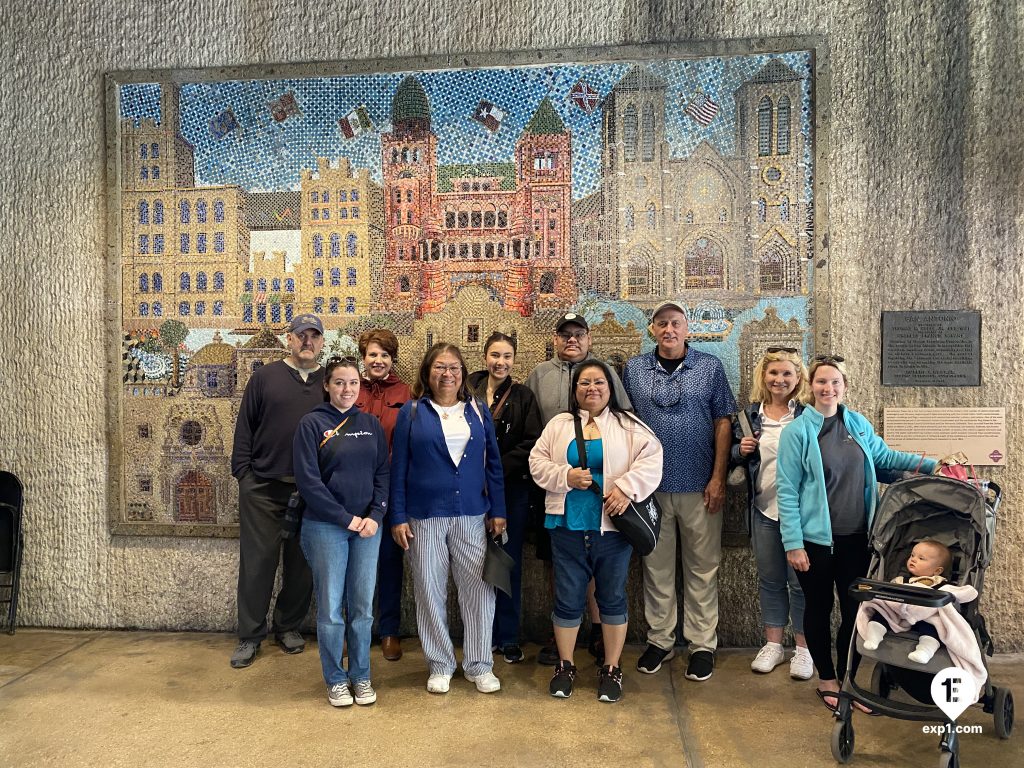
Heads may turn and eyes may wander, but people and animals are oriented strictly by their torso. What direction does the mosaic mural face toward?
toward the camera

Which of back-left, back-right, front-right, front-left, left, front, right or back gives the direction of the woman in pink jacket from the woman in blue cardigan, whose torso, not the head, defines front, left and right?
left

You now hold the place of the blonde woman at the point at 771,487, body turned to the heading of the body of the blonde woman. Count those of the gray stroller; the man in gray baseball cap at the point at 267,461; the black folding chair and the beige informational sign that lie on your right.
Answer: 2

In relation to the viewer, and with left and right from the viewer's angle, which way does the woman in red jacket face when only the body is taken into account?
facing the viewer

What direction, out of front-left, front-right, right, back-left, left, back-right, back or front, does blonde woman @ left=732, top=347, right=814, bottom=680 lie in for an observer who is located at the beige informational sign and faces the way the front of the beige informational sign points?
front-right

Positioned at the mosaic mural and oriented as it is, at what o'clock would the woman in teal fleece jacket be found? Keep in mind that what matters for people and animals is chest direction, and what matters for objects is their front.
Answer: The woman in teal fleece jacket is roughly at 10 o'clock from the mosaic mural.

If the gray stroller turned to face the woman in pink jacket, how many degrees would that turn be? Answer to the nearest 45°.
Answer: approximately 45° to its right

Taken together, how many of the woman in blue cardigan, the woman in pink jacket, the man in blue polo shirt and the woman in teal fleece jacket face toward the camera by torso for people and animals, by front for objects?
4

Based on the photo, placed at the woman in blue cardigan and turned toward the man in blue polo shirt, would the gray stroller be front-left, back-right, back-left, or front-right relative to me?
front-right

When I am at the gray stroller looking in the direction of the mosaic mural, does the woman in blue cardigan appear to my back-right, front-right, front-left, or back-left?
front-left

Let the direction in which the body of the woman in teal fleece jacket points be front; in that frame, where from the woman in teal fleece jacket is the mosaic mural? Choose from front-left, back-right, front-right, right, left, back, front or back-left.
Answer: right

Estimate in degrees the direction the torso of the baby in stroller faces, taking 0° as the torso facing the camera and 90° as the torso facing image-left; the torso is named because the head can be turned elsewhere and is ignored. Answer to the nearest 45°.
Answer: approximately 45°

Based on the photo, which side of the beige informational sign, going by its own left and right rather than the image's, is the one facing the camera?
front
